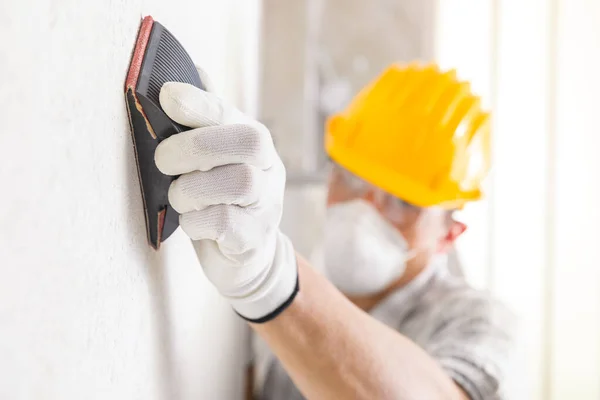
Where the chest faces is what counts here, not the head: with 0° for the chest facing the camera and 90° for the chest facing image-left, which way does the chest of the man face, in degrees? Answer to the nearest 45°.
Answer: approximately 45°
